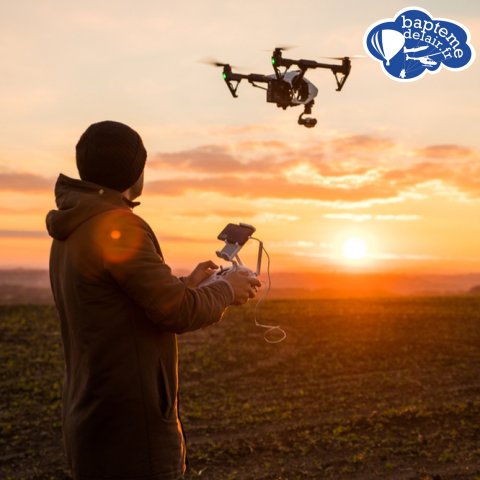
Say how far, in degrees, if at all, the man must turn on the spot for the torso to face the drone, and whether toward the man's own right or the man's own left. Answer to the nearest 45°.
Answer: approximately 45° to the man's own left

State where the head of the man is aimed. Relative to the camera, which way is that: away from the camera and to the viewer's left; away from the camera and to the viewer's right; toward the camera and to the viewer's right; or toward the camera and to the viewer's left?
away from the camera and to the viewer's right

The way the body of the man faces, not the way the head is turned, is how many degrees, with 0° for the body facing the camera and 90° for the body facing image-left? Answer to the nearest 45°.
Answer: approximately 225°
